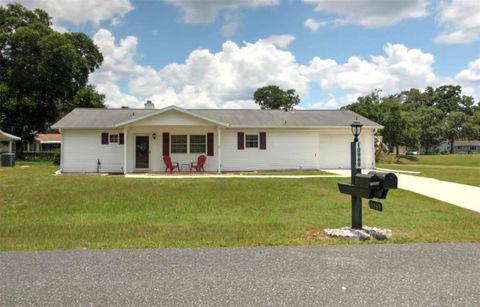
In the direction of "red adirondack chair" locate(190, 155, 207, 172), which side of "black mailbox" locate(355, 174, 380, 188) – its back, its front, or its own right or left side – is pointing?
back

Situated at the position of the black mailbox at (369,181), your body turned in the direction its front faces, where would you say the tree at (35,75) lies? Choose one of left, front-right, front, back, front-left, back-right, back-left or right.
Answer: back

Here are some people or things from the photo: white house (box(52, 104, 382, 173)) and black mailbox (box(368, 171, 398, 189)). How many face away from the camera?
0

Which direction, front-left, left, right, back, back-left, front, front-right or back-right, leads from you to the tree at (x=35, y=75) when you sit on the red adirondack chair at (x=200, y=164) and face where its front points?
right

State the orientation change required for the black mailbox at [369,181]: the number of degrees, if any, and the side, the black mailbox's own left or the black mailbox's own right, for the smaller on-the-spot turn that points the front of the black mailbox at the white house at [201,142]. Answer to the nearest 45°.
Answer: approximately 180°

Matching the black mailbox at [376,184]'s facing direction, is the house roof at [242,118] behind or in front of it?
behind

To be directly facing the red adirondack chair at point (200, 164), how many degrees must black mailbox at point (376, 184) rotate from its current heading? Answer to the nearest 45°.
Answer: approximately 180°

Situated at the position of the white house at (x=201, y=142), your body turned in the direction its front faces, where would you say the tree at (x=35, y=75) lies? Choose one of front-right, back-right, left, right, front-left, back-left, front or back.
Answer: back-right

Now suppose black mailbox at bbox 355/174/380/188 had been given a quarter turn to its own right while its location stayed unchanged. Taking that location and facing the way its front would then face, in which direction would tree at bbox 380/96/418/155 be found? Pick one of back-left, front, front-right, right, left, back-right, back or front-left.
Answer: back-right

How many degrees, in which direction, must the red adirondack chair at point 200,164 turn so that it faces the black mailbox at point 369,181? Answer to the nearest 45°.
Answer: approximately 45° to its left

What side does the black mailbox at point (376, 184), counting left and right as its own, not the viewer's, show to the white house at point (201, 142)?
back

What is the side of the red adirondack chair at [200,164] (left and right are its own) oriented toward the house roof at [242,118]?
back

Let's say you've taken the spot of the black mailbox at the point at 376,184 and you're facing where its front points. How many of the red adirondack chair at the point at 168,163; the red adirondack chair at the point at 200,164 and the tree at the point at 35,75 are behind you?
3

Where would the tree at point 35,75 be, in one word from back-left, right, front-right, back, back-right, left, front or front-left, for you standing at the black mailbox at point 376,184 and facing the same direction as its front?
back
